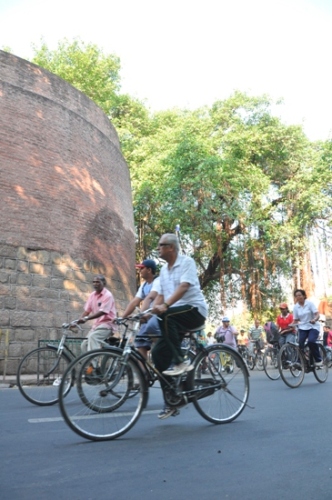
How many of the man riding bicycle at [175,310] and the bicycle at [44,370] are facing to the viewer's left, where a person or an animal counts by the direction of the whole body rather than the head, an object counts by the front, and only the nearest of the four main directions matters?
2

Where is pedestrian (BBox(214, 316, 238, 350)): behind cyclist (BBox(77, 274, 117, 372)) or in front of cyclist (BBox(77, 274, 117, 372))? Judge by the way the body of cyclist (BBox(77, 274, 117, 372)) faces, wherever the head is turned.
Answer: behind

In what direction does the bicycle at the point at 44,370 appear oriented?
to the viewer's left

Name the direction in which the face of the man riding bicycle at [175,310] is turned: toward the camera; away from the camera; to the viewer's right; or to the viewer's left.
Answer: to the viewer's left

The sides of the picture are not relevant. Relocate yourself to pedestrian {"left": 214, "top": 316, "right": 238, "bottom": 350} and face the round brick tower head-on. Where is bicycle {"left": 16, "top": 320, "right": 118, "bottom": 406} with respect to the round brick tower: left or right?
left

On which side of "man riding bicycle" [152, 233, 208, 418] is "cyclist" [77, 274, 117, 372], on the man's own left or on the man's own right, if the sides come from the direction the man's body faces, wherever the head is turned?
on the man's own right

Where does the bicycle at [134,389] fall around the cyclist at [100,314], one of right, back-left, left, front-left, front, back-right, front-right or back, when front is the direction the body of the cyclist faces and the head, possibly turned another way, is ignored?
front-left

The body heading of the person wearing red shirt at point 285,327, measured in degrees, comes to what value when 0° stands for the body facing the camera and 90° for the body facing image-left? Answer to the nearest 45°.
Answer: approximately 45°

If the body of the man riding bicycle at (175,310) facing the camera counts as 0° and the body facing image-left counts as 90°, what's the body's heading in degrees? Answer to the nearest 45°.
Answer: approximately 90°

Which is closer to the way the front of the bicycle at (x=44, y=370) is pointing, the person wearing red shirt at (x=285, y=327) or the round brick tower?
the round brick tower

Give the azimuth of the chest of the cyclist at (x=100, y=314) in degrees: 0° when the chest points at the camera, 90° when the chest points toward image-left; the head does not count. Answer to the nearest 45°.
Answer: approximately 45°
